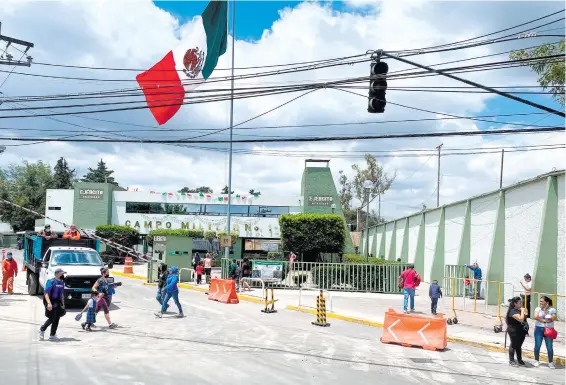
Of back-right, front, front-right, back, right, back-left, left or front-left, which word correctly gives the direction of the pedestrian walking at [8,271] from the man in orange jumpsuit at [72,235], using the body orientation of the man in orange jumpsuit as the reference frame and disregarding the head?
right

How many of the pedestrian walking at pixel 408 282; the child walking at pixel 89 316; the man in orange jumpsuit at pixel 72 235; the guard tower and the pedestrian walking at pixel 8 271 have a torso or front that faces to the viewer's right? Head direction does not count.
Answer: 1

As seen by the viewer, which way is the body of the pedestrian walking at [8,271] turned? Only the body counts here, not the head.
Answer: toward the camera

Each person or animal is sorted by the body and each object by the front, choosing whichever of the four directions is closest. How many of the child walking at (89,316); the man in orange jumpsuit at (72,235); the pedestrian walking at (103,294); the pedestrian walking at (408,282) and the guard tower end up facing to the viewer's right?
2

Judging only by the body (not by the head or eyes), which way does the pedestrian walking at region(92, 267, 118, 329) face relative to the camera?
to the viewer's right

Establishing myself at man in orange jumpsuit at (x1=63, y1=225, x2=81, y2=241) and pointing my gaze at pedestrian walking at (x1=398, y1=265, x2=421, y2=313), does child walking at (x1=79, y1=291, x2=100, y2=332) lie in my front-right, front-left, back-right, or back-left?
front-right

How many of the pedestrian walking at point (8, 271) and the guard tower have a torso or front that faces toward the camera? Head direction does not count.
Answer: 2

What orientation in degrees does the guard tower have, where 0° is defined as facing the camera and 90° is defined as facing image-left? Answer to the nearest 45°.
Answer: approximately 0°

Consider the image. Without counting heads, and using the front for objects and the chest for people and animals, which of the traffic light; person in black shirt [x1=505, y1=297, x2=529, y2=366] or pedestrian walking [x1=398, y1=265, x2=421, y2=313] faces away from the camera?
the pedestrian walking
